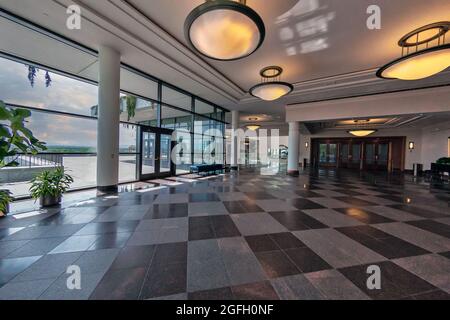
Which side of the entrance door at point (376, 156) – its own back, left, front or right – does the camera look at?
front

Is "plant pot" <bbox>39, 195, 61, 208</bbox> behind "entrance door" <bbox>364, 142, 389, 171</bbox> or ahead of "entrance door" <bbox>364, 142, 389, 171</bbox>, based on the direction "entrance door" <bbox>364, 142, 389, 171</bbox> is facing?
ahead

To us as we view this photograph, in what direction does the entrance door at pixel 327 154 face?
facing the viewer

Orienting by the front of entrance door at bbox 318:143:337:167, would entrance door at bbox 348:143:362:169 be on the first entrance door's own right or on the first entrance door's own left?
on the first entrance door's own left

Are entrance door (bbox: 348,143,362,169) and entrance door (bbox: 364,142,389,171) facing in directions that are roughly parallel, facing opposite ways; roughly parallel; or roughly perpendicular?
roughly parallel

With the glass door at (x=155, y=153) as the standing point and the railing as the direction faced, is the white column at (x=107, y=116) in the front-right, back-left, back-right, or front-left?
front-left

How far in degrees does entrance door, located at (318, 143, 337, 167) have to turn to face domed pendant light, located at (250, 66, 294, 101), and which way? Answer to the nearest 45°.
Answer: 0° — it already faces it

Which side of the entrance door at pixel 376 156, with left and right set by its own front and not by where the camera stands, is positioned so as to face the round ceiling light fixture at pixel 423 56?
front

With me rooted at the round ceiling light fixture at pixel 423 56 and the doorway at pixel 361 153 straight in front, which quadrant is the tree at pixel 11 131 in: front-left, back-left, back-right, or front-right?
back-left

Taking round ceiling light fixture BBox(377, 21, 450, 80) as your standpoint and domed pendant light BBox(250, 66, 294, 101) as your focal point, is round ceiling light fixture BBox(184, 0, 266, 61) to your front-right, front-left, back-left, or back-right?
front-left

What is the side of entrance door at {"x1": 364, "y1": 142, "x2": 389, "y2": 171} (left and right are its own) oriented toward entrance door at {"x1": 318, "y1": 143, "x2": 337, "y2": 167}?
right

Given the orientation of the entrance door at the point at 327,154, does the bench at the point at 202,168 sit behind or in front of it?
in front

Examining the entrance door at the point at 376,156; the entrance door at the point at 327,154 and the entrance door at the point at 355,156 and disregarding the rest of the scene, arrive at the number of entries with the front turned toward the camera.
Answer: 3

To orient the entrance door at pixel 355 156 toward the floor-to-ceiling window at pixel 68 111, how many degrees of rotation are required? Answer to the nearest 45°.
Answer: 0° — it already faces it

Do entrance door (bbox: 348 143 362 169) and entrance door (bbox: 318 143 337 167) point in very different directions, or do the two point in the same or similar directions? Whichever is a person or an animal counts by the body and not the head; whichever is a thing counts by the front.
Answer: same or similar directions

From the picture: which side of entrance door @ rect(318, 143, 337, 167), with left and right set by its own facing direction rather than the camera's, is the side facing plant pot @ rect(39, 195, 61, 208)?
front

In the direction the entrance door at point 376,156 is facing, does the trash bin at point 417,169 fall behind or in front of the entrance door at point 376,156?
in front
